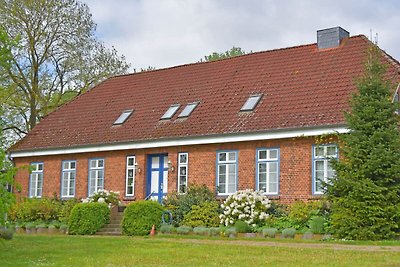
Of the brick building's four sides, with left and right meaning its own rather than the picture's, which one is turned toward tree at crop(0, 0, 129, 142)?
right

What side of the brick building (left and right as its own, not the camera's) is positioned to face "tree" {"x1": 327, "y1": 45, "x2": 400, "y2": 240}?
left

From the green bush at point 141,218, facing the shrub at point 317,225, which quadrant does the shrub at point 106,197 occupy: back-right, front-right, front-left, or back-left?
back-left

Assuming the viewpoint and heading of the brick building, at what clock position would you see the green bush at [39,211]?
The green bush is roughly at 2 o'clock from the brick building.

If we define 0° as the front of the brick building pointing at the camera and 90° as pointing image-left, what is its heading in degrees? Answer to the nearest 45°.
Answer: approximately 45°

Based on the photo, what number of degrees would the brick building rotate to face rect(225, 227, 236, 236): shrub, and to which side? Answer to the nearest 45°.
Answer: approximately 45° to its left

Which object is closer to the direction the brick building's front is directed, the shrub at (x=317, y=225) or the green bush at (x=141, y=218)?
the green bush

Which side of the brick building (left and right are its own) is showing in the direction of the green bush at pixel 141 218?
front

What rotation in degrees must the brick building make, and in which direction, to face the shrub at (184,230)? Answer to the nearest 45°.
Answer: approximately 45° to its left

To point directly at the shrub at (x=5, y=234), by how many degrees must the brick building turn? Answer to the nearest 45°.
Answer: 0° — it already faces it

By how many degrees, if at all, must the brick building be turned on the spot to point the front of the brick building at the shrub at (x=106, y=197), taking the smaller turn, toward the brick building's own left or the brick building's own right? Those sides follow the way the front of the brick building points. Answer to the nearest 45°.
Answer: approximately 45° to the brick building's own right

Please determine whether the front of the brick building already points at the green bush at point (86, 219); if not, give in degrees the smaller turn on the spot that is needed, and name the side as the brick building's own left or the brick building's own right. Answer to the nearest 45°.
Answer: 0° — it already faces it

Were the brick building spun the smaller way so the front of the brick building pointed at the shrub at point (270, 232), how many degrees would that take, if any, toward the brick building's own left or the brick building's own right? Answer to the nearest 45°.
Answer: approximately 45° to the brick building's own left

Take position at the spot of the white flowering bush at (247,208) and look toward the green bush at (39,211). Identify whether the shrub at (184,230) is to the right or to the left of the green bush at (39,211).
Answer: left

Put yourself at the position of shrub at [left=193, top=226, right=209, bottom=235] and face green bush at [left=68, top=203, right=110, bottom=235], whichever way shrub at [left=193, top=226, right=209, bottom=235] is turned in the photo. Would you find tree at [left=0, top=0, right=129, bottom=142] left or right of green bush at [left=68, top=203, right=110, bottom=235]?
right

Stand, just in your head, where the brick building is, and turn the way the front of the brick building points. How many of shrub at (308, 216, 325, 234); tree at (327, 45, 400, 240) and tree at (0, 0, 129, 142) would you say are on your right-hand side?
1

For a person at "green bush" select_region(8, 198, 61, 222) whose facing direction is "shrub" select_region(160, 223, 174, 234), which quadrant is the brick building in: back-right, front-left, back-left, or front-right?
front-left
